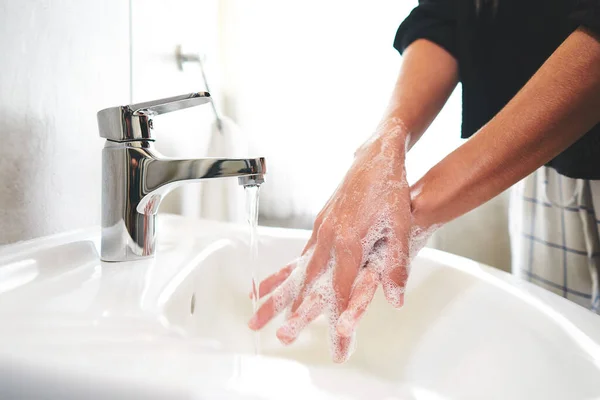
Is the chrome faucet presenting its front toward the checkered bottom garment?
yes

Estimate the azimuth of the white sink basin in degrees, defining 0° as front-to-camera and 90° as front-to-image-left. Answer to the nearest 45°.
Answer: approximately 270°

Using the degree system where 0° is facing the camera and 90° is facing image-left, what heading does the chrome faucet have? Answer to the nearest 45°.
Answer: approximately 270°
